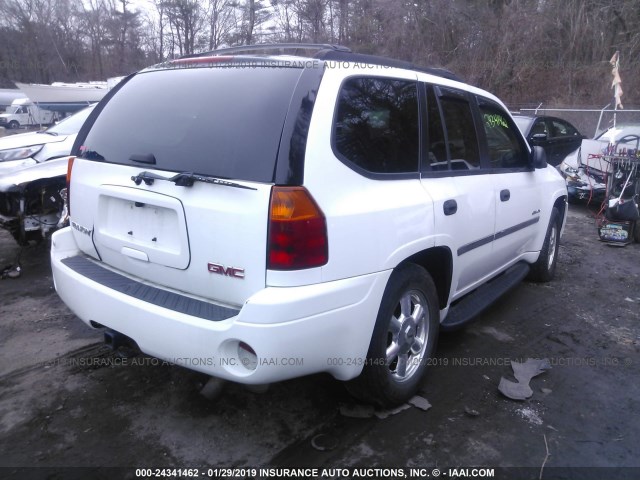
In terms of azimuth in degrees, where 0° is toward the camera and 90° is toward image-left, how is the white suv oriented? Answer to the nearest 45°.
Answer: approximately 225°

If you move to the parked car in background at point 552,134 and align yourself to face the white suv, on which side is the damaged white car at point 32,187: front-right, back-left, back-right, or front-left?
front-right

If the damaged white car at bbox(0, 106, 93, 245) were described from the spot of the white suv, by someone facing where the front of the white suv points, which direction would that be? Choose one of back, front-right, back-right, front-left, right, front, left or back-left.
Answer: left

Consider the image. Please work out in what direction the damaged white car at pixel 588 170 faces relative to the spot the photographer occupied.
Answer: facing the viewer and to the left of the viewer

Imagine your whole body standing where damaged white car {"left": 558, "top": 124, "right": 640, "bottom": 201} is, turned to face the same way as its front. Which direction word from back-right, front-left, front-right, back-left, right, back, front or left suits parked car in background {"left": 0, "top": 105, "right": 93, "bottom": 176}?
front

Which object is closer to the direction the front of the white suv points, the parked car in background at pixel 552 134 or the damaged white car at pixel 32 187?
the parked car in background

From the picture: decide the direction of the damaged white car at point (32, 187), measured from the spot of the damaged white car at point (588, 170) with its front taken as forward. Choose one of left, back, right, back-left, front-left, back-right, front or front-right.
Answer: front

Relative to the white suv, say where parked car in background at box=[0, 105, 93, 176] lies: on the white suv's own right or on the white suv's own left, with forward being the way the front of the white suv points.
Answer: on the white suv's own left
